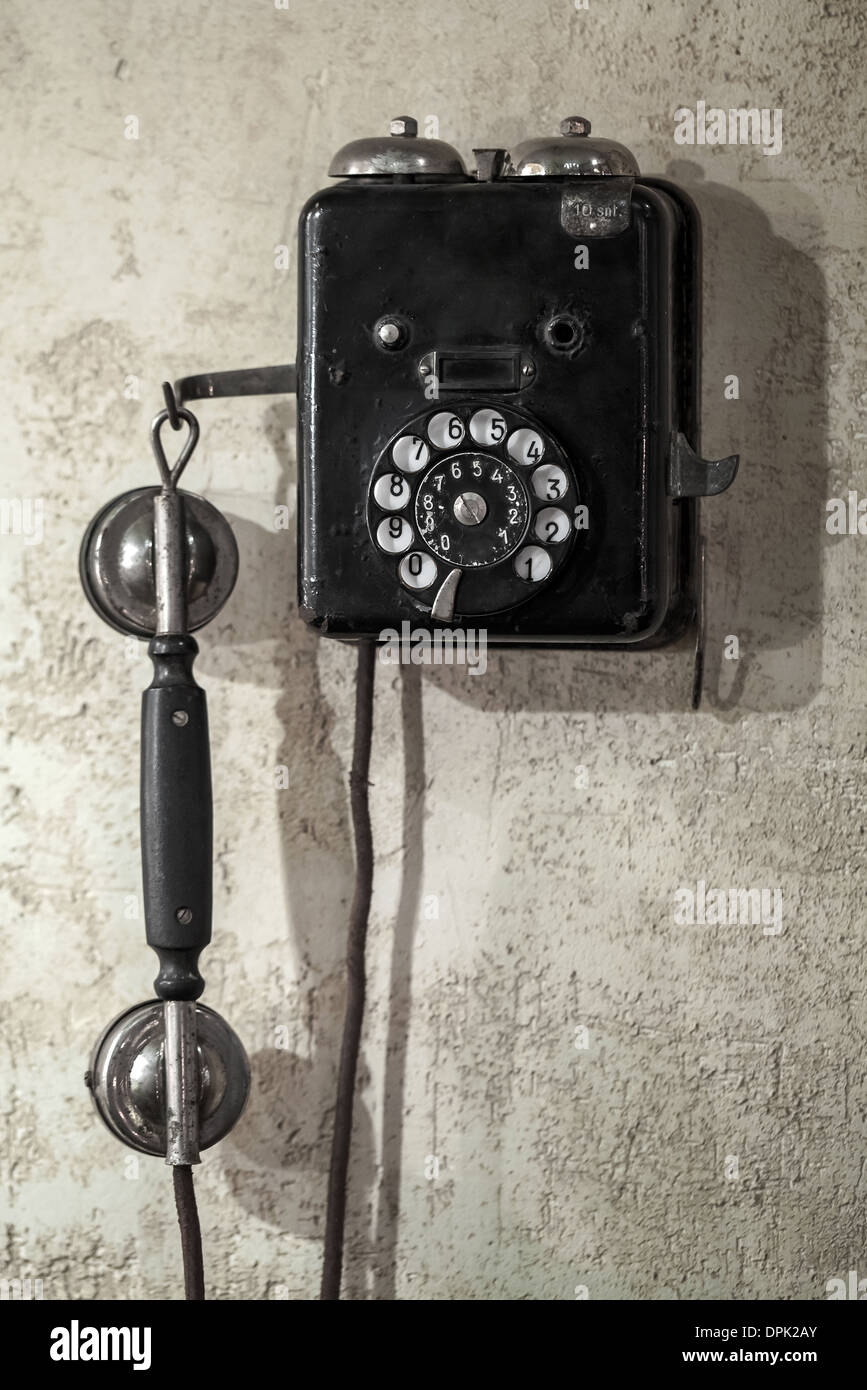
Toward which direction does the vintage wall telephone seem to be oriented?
toward the camera
